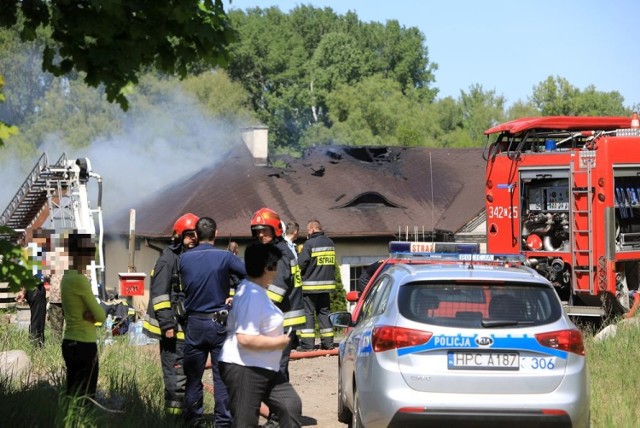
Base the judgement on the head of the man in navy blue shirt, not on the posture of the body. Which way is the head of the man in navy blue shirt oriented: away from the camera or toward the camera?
away from the camera

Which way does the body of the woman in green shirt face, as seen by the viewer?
to the viewer's right

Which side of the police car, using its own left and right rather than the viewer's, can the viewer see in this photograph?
back

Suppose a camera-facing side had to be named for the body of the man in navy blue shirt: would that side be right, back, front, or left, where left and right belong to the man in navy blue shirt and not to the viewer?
back

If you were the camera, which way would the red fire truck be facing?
facing away from the viewer and to the right of the viewer

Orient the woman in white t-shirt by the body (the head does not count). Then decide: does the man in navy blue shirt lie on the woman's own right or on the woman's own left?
on the woman's own left

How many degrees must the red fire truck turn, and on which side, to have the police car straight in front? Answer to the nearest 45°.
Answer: approximately 135° to its right

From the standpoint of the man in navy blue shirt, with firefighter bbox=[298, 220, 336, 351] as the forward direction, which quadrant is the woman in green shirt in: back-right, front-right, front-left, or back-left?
back-left
